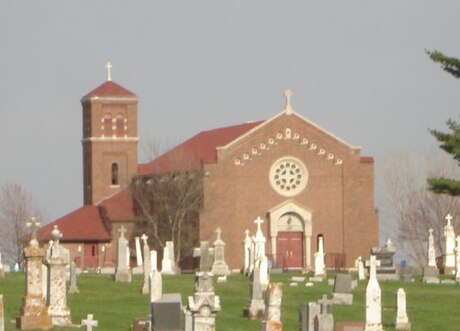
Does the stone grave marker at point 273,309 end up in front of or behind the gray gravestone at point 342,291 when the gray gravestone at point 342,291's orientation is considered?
in front

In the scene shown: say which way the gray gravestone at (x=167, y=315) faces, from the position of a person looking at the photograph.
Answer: facing the viewer

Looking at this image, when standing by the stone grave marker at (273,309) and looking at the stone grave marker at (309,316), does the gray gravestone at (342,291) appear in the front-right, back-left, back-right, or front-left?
front-left

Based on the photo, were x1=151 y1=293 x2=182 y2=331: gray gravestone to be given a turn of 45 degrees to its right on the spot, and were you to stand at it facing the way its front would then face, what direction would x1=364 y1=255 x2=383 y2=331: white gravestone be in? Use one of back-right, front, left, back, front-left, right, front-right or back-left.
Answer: back

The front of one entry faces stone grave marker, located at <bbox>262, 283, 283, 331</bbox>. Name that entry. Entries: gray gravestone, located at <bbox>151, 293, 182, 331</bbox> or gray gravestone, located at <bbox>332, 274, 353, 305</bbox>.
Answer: gray gravestone, located at <bbox>332, 274, 353, 305</bbox>

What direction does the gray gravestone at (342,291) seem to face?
toward the camera

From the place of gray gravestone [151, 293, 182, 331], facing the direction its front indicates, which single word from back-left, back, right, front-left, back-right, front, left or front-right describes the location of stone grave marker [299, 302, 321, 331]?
back-left

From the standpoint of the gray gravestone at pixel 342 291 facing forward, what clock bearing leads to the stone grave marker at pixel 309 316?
The stone grave marker is roughly at 12 o'clock from the gray gravestone.

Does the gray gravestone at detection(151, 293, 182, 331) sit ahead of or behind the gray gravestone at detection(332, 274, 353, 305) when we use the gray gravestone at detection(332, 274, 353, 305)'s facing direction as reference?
ahead

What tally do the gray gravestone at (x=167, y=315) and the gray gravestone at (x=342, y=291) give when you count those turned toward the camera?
2

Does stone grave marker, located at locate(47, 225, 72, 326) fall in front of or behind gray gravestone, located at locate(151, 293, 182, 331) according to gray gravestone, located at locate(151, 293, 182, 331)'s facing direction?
behind
